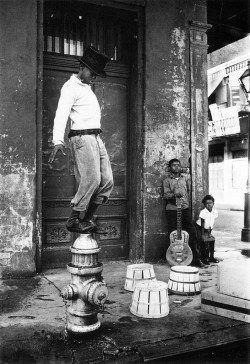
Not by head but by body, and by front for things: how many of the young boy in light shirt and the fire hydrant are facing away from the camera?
0

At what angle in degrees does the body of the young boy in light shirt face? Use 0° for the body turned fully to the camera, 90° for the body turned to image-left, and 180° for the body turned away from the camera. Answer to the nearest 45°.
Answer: approximately 315°

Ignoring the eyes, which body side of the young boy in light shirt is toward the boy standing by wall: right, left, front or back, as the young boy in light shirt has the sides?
right

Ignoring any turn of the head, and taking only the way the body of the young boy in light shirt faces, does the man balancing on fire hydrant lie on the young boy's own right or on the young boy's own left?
on the young boy's own right

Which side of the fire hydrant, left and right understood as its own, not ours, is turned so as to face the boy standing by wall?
left
